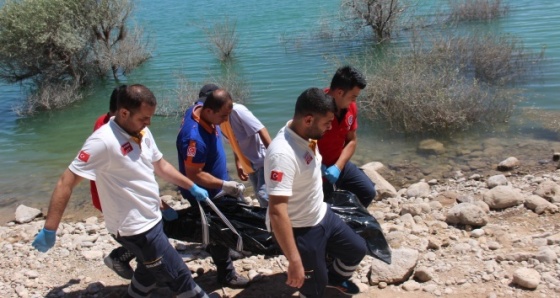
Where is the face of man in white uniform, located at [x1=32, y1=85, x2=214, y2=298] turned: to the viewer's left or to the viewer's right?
to the viewer's right

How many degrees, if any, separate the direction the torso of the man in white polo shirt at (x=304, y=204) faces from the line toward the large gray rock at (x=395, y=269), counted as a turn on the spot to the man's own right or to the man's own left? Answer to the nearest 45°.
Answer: approximately 90° to the man's own left

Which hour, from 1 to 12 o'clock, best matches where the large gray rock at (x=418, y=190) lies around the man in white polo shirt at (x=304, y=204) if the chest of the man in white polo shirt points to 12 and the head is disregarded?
The large gray rock is roughly at 8 o'clock from the man in white polo shirt.

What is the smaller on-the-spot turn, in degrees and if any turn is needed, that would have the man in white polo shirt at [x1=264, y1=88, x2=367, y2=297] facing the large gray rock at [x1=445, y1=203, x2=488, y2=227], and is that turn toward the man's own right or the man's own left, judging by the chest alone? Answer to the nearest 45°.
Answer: approximately 90° to the man's own left

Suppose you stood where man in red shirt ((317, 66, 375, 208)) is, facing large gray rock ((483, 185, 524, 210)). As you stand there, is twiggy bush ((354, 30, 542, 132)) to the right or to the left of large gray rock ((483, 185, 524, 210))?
left

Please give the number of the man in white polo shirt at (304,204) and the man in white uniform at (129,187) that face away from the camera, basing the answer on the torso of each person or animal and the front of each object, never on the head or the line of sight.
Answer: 0

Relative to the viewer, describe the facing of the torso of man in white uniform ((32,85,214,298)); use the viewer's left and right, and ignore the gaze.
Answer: facing the viewer and to the right of the viewer

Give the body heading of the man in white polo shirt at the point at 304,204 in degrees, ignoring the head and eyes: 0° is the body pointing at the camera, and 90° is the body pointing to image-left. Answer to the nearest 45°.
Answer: approximately 315°

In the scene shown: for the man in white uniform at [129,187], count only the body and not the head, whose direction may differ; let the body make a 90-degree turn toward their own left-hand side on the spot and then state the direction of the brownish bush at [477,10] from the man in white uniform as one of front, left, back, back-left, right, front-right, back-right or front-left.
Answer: front

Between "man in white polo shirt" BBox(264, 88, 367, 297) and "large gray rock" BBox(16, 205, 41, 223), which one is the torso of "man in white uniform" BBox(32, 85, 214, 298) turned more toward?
the man in white polo shirt

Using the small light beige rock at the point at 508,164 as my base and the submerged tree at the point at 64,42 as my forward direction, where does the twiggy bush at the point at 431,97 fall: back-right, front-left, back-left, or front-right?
front-right

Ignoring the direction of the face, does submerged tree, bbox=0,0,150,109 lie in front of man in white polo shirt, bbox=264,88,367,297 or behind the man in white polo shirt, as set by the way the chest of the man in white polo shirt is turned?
behind

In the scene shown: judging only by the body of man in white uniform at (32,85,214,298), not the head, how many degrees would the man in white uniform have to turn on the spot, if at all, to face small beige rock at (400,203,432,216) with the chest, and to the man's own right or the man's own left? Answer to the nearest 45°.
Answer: approximately 90° to the man's own left
